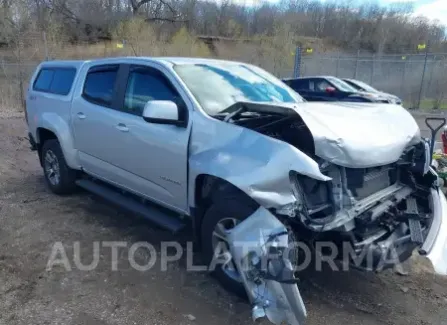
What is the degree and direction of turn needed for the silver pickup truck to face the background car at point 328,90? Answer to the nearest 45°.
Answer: approximately 135° to its left

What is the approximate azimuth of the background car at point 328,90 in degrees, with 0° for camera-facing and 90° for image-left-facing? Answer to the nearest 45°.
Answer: approximately 315°

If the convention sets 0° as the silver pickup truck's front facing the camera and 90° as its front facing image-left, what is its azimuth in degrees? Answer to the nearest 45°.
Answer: approximately 315°

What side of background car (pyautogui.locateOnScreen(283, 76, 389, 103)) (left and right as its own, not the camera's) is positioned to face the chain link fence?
left

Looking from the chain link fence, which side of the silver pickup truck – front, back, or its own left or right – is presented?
left
